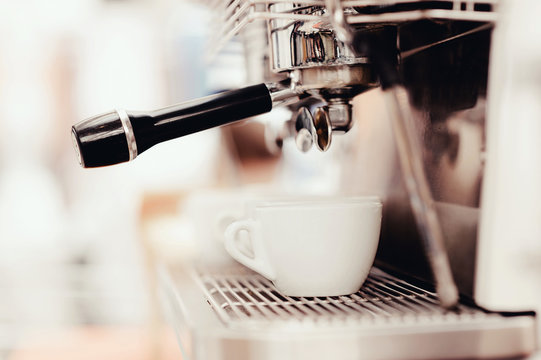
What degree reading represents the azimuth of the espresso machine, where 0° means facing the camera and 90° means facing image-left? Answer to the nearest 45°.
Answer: approximately 45°
